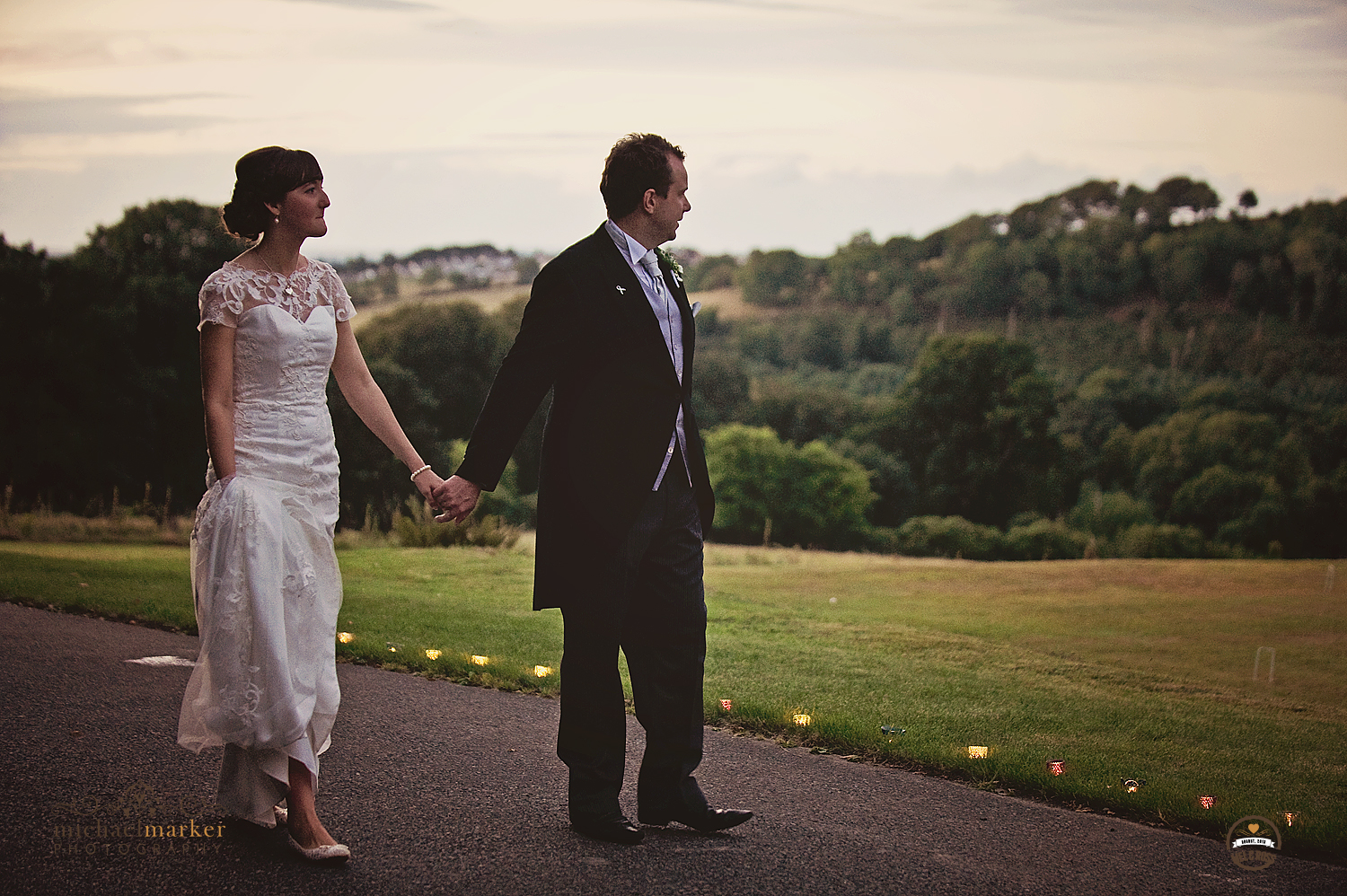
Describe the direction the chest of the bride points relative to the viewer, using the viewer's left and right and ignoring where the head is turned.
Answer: facing the viewer and to the right of the viewer

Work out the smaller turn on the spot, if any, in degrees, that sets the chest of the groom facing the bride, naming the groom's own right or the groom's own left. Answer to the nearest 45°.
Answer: approximately 135° to the groom's own right

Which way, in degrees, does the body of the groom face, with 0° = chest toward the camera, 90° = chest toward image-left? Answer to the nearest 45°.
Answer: approximately 315°

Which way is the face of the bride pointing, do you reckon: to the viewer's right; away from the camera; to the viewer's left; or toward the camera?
to the viewer's right

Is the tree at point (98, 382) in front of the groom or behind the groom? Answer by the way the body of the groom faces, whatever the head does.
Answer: behind

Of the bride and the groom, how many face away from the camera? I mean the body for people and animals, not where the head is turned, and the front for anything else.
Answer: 0

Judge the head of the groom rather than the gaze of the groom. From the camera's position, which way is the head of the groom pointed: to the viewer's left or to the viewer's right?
to the viewer's right

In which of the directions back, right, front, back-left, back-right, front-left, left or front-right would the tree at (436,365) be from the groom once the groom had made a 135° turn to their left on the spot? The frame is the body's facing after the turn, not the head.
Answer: front

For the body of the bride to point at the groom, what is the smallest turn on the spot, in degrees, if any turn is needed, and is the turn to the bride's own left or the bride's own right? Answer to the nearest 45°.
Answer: approximately 45° to the bride's own left

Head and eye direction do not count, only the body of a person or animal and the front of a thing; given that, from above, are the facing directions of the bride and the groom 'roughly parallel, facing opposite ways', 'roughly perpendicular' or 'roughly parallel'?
roughly parallel
